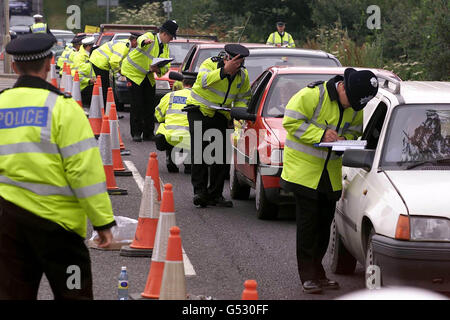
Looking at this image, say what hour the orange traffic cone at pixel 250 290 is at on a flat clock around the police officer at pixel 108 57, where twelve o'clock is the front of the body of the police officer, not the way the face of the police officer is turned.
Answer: The orange traffic cone is roughly at 3 o'clock from the police officer.

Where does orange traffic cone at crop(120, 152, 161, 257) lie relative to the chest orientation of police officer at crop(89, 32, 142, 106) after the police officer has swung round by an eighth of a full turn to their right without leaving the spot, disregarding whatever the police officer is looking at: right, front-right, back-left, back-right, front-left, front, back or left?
front-right

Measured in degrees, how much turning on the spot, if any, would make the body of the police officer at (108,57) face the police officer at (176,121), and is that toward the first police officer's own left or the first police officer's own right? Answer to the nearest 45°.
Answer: approximately 90° to the first police officer's own right

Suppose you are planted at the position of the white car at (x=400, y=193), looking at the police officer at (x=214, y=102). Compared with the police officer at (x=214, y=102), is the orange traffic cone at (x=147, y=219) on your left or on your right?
left

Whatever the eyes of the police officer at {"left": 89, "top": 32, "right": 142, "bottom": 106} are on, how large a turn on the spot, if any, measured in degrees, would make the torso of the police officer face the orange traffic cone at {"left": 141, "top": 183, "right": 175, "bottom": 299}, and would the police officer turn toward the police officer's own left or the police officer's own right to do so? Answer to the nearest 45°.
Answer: approximately 90° to the police officer's own right

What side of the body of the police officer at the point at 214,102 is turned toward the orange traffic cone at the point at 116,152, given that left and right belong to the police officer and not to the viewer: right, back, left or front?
back

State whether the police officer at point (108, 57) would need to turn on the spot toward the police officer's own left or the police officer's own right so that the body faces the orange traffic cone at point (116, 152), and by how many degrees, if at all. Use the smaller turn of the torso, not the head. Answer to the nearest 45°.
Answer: approximately 90° to the police officer's own right

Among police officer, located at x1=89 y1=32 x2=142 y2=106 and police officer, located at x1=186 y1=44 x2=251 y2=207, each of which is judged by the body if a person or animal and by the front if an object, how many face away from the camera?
0

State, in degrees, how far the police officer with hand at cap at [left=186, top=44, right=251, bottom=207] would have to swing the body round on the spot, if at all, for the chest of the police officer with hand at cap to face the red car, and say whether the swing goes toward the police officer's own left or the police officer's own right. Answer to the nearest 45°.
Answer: approximately 45° to the police officer's own left

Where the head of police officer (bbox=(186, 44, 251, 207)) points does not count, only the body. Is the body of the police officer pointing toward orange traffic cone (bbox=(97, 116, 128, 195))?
no

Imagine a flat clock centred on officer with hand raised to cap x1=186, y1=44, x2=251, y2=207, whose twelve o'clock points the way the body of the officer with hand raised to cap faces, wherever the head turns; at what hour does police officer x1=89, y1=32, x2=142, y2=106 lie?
The police officer is roughly at 7 o'clock from the officer with hand raised to cap.

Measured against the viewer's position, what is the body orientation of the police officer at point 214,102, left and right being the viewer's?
facing the viewer and to the right of the viewer

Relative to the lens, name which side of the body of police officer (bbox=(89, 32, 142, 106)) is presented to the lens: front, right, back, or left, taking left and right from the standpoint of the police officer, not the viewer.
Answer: right

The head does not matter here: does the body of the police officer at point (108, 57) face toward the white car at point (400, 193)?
no

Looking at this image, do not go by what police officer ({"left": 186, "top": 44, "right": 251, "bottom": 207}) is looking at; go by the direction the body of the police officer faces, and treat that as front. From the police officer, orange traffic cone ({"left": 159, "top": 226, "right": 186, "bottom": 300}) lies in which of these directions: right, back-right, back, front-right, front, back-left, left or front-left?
front-right

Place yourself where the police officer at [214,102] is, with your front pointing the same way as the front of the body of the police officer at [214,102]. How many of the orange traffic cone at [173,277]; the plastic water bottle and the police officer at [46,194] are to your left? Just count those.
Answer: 0

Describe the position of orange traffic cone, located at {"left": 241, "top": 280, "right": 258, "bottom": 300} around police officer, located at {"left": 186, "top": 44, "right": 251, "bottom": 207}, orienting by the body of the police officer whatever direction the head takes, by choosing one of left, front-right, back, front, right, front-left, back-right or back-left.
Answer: front-right
